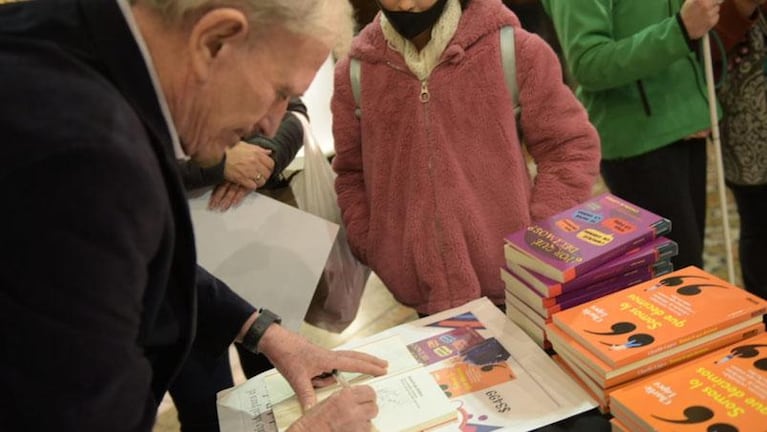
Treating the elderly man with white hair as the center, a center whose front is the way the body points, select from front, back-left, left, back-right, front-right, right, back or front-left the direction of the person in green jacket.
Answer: front-left

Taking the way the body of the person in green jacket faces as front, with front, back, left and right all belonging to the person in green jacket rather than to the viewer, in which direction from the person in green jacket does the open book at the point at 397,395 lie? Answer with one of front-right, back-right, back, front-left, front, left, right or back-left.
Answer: front-right

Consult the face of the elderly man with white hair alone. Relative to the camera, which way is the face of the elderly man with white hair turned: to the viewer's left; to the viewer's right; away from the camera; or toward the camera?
to the viewer's right

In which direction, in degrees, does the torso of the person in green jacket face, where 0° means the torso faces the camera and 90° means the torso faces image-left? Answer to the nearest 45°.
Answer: approximately 315°

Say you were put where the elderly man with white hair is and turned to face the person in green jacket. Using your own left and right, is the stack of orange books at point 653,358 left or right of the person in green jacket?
right

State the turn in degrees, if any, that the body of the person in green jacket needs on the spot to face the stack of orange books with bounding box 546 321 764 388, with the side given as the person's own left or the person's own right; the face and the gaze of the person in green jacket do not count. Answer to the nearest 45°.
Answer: approximately 45° to the person's own right

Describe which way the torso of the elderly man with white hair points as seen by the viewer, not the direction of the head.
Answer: to the viewer's right

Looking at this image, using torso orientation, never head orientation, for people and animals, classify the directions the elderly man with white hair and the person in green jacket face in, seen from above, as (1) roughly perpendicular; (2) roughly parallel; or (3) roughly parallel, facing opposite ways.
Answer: roughly perpendicular

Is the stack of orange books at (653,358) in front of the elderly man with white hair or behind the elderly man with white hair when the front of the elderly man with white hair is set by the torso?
in front
